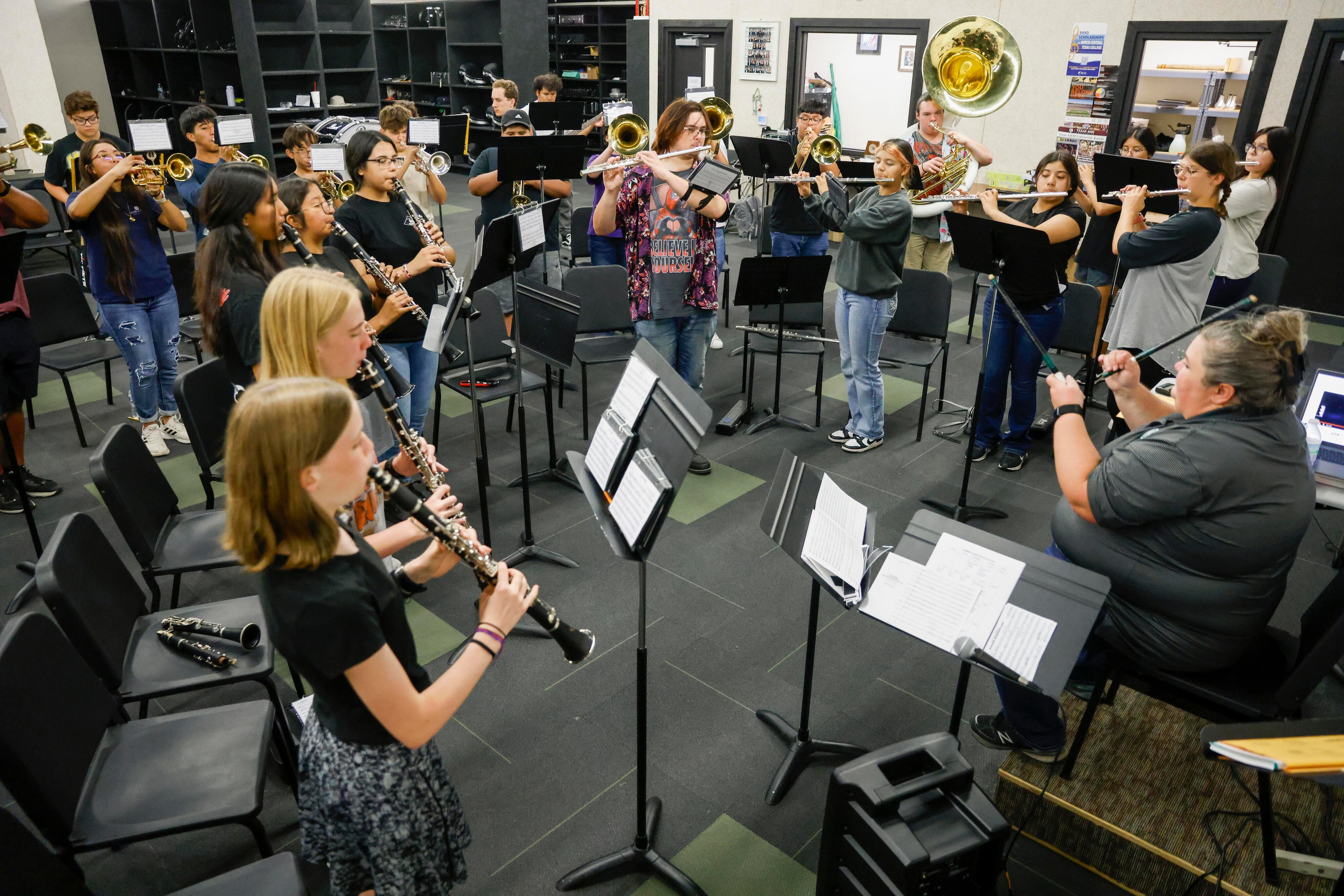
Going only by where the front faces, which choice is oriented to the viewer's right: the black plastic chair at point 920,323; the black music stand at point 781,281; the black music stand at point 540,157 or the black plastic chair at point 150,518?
the black plastic chair at point 150,518

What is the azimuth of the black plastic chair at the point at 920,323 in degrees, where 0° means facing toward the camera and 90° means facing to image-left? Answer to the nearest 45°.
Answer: approximately 45°

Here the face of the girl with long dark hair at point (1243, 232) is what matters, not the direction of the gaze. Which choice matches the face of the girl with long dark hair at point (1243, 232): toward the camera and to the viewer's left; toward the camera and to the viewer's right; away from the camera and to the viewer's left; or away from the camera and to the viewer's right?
toward the camera and to the viewer's left

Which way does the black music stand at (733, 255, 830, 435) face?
away from the camera

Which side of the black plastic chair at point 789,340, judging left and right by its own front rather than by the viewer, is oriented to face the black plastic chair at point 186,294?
right

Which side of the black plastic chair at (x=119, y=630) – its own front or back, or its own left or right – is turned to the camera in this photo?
right

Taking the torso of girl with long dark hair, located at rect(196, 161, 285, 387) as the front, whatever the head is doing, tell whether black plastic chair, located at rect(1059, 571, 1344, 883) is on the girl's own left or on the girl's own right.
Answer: on the girl's own right

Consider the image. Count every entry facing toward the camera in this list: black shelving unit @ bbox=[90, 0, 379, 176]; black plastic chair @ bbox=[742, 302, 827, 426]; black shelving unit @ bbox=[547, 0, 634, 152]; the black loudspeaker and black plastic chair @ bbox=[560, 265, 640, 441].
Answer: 4

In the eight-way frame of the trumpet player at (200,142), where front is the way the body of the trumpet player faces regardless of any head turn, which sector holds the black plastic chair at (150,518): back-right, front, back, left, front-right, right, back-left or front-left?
front-right

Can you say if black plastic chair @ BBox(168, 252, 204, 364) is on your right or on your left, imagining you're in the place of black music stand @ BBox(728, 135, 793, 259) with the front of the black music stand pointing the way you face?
on your left

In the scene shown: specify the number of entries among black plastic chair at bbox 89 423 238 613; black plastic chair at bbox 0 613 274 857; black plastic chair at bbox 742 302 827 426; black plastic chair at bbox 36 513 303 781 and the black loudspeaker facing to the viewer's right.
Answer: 3

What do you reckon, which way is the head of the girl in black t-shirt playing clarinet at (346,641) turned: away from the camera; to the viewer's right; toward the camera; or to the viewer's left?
to the viewer's right

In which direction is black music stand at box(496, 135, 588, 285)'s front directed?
away from the camera

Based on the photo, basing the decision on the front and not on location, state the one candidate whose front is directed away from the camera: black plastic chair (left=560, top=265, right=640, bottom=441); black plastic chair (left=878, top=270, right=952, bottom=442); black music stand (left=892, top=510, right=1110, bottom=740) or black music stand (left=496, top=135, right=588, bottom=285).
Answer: black music stand (left=496, top=135, right=588, bottom=285)

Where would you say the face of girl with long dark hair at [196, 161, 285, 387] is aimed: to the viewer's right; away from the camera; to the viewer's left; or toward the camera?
to the viewer's right
